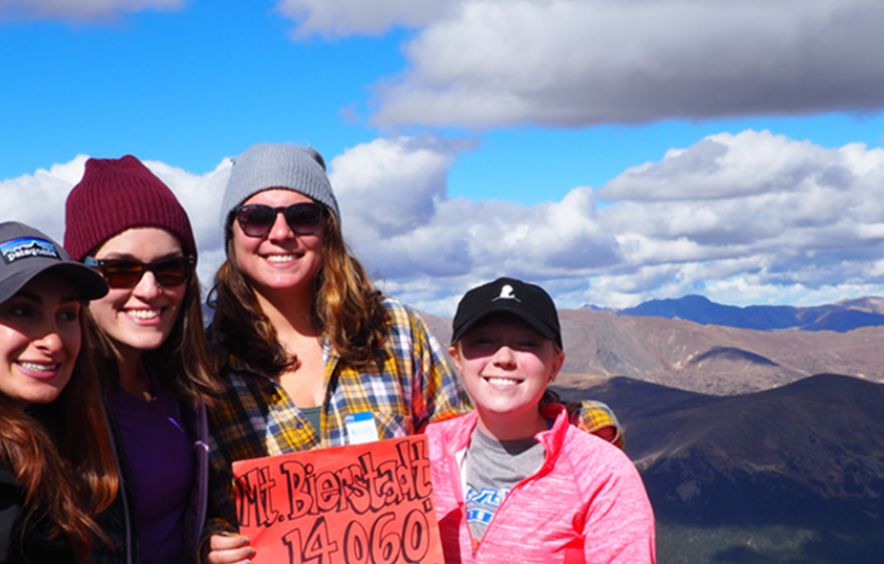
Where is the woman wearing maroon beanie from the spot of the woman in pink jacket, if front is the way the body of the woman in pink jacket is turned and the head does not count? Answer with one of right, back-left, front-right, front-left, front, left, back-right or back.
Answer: front-right

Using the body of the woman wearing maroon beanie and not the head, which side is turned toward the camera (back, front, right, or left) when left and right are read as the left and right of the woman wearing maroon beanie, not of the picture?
front

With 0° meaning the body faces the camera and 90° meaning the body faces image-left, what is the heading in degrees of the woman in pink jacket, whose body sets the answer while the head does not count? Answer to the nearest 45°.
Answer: approximately 45°

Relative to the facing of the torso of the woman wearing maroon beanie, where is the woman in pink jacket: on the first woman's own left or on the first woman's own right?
on the first woman's own left

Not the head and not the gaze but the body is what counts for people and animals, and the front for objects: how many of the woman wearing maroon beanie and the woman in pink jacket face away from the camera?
0

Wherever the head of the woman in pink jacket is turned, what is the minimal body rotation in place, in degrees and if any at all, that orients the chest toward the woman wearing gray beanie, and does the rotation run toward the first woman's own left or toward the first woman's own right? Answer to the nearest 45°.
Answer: approximately 90° to the first woman's own right
